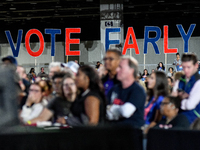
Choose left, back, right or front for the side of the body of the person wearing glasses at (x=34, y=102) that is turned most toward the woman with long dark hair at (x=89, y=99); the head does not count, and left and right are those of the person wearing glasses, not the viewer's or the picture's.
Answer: left

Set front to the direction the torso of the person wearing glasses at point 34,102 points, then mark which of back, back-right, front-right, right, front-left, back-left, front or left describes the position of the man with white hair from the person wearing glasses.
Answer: left

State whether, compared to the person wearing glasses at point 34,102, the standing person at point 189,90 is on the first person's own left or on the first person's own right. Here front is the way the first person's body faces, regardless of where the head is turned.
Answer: on the first person's own left

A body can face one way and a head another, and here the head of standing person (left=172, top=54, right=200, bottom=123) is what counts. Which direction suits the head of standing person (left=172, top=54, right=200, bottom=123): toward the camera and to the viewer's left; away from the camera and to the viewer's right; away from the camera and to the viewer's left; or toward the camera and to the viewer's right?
toward the camera and to the viewer's left

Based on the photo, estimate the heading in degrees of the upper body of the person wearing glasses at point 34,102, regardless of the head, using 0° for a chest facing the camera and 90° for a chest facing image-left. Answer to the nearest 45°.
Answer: approximately 45°
